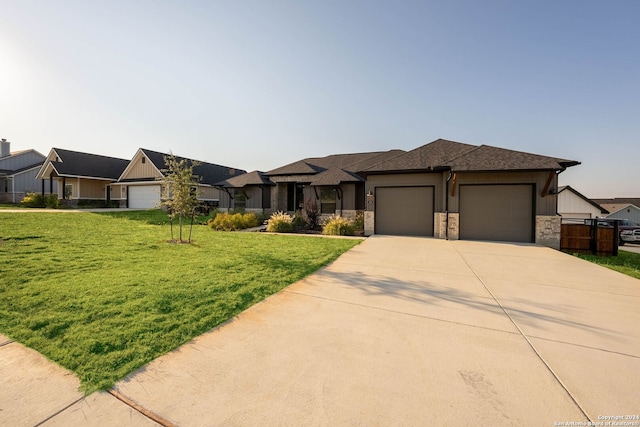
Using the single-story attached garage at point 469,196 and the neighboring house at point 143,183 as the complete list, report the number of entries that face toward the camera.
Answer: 2

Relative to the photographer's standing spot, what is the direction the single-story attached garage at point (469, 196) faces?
facing the viewer

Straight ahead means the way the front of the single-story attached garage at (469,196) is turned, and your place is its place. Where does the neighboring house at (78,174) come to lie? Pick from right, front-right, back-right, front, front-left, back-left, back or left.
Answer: right

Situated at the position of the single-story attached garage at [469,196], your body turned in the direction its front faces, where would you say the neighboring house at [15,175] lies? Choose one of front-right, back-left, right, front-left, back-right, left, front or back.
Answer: right

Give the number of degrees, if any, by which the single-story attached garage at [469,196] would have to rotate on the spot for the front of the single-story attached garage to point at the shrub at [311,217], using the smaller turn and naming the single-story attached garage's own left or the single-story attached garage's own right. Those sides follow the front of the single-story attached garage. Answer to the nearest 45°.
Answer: approximately 90° to the single-story attached garage's own right

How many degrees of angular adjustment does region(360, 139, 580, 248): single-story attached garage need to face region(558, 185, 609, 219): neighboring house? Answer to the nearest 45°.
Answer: approximately 180°

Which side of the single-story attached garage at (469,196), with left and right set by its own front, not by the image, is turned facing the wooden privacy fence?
left

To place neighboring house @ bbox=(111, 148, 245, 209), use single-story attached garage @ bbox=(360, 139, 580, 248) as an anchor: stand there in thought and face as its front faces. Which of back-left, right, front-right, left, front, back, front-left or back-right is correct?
right

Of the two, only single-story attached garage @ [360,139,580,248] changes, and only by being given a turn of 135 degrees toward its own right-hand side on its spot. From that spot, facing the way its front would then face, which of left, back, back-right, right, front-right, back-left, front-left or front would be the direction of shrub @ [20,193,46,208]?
front-left

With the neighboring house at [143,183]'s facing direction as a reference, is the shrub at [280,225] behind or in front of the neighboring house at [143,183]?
in front

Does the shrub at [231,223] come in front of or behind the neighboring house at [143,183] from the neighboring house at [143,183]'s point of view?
in front

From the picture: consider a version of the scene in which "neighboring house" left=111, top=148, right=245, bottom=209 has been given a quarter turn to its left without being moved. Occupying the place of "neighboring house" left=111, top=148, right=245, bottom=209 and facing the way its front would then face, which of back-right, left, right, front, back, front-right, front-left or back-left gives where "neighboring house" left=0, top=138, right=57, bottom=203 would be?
back-left

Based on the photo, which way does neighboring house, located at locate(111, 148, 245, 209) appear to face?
toward the camera

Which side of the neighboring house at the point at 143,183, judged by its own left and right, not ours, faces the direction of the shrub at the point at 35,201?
right
